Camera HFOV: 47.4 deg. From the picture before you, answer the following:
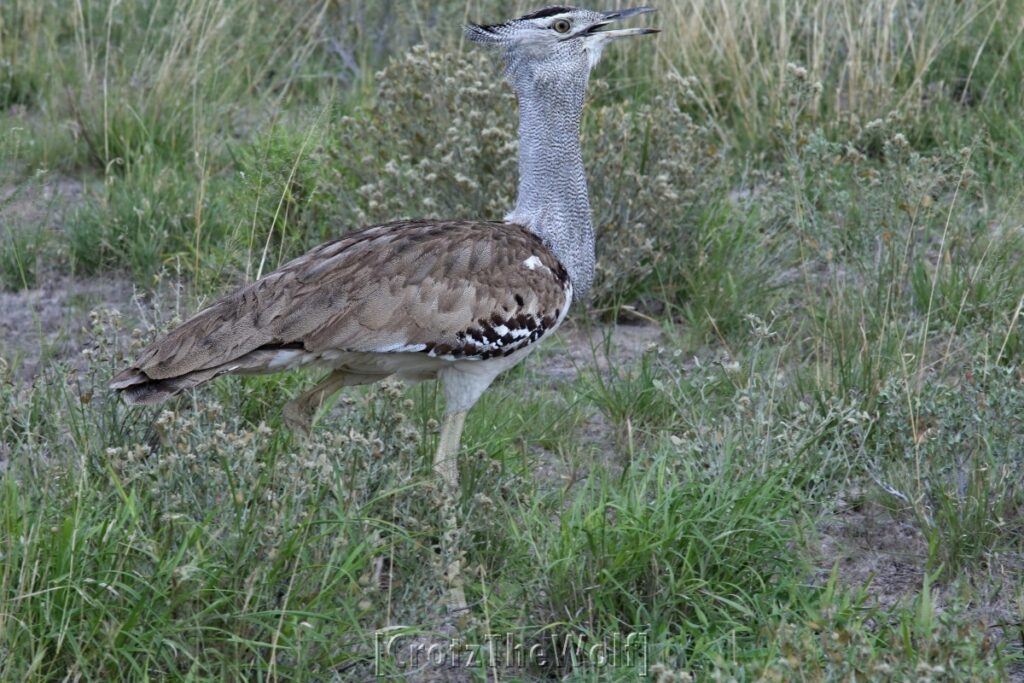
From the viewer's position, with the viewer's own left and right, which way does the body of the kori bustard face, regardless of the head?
facing to the right of the viewer
